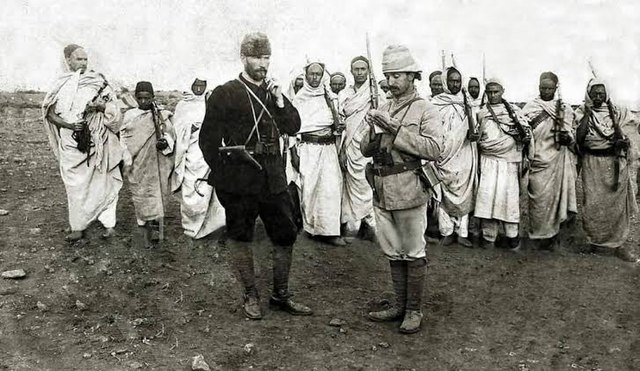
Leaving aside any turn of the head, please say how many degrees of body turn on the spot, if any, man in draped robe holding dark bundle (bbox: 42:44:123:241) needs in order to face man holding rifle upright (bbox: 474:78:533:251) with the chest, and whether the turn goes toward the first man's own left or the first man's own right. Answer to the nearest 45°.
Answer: approximately 90° to the first man's own left

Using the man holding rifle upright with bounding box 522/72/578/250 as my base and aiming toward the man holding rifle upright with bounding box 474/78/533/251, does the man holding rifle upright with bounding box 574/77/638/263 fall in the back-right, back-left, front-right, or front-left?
back-left

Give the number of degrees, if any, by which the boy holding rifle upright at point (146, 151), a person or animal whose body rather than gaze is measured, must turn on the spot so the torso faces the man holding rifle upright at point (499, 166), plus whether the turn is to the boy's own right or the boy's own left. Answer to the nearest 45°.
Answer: approximately 90° to the boy's own left

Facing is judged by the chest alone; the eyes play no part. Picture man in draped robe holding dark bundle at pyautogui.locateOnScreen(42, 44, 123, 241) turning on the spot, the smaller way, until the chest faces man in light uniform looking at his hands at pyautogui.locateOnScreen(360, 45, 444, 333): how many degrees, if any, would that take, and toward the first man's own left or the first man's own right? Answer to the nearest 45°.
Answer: approximately 45° to the first man's own left

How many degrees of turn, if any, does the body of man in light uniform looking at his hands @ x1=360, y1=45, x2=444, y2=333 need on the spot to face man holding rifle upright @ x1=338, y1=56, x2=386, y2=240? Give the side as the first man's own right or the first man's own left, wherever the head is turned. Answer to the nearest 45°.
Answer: approximately 135° to the first man's own right

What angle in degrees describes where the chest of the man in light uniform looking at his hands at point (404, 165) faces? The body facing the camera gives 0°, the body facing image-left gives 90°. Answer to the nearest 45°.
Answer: approximately 45°

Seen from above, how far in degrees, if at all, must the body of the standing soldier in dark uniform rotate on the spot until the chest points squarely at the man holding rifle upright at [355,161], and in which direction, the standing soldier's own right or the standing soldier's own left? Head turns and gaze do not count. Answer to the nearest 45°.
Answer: approximately 90° to the standing soldier's own left

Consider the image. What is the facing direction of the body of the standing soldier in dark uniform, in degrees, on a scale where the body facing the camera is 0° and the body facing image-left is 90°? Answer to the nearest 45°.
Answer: approximately 315°
